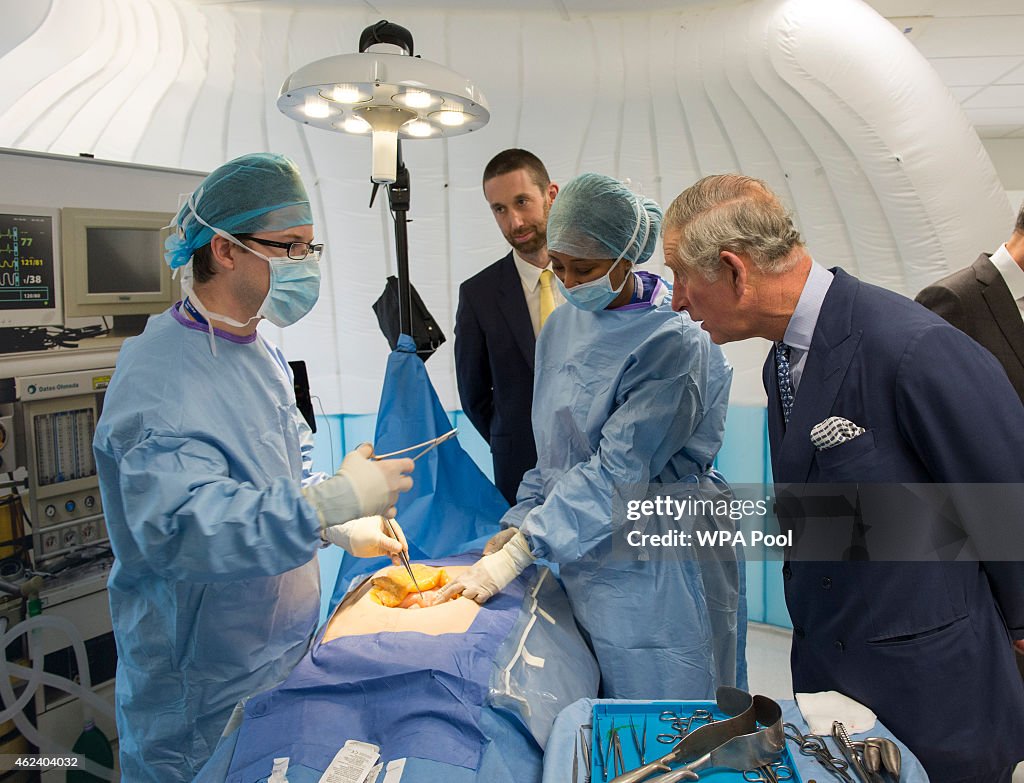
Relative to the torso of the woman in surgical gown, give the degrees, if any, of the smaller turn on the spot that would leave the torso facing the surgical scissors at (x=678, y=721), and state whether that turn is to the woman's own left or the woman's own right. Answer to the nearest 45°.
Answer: approximately 45° to the woman's own left

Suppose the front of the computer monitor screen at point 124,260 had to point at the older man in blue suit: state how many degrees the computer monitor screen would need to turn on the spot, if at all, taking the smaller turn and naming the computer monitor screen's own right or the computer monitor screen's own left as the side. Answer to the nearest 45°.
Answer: approximately 45° to the computer monitor screen's own left

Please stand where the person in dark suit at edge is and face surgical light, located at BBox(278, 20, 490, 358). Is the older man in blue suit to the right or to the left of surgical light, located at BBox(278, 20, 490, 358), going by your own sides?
left

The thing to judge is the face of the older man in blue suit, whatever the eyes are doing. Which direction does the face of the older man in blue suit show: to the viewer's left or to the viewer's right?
to the viewer's left

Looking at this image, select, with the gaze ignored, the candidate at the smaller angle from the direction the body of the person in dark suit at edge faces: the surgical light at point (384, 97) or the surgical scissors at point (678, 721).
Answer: the surgical scissors

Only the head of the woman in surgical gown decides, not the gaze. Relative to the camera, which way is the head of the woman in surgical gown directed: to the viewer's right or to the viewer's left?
to the viewer's left

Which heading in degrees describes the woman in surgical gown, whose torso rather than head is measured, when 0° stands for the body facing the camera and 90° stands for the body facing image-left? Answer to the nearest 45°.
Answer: approximately 45°

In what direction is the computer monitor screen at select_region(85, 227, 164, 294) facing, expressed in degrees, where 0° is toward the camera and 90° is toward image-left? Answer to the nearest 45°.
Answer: approximately 0°

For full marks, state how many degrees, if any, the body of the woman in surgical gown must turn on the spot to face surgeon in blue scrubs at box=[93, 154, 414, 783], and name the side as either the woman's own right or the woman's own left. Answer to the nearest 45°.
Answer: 0° — they already face them

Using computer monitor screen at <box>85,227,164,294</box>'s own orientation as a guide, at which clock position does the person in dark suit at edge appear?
The person in dark suit at edge is roughly at 10 o'clock from the computer monitor screen.
